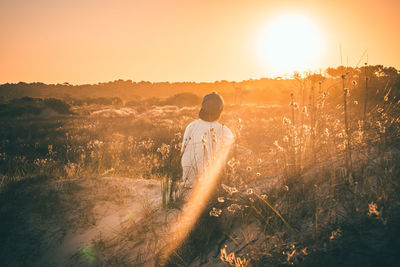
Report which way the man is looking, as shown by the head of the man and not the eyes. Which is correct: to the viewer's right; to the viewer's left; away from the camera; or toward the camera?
away from the camera

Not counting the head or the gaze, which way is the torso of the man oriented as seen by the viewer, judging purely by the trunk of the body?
away from the camera
